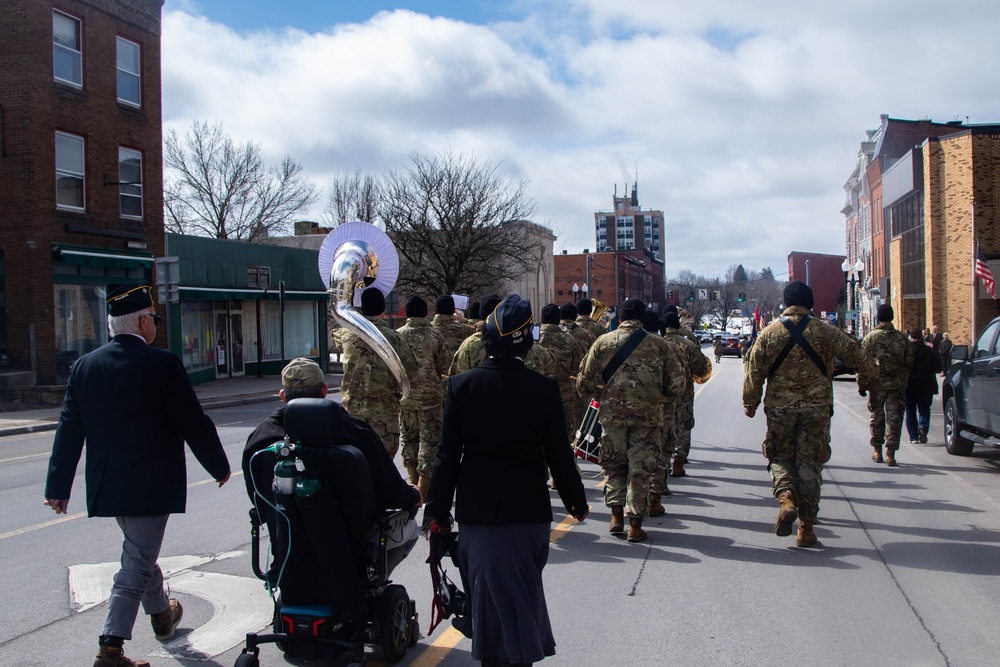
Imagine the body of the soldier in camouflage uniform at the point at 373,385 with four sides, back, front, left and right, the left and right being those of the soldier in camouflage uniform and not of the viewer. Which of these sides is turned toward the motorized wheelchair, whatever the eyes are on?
back

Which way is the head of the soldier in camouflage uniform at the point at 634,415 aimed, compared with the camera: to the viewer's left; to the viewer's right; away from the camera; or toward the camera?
away from the camera

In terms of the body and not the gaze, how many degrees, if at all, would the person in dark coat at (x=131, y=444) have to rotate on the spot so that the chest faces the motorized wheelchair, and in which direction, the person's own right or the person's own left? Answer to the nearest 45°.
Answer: approximately 90° to the person's own right

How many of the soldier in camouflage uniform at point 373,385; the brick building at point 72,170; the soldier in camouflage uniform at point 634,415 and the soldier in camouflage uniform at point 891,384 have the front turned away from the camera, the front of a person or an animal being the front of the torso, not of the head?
3

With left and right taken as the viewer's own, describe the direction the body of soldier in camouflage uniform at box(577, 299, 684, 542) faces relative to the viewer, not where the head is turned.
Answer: facing away from the viewer

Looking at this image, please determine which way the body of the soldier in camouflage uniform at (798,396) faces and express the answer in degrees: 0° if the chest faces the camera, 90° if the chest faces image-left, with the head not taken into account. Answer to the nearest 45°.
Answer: approximately 180°

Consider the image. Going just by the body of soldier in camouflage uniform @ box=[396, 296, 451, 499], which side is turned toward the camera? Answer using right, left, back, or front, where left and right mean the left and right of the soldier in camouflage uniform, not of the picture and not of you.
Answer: back

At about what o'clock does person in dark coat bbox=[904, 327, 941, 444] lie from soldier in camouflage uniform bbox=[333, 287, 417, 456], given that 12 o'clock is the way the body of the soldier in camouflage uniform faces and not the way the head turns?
The person in dark coat is roughly at 2 o'clock from the soldier in camouflage uniform.

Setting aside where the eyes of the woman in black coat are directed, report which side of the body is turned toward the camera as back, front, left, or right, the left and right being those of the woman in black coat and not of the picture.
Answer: back

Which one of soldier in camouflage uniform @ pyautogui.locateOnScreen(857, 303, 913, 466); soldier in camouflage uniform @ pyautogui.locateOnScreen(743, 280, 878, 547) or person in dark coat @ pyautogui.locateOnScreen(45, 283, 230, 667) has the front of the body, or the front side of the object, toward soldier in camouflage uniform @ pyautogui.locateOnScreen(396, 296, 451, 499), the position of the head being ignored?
the person in dark coat

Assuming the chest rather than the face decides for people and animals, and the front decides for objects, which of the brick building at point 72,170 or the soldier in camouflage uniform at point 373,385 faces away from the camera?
the soldier in camouflage uniform

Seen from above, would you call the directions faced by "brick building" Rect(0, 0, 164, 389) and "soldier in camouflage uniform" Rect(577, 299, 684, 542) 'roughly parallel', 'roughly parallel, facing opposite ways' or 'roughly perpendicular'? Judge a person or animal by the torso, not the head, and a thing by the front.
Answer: roughly perpendicular

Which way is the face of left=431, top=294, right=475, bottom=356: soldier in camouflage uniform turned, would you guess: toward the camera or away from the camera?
away from the camera

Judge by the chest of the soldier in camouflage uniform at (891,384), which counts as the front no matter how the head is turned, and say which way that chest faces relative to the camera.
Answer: away from the camera

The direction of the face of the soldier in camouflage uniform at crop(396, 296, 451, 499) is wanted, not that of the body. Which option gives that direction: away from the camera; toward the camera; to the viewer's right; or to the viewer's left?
away from the camera

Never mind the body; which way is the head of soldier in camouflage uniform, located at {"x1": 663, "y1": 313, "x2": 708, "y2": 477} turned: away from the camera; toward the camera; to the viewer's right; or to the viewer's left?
away from the camera
